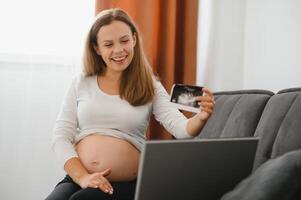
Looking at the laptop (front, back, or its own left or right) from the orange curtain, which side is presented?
front

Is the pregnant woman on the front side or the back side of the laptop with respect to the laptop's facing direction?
on the front side

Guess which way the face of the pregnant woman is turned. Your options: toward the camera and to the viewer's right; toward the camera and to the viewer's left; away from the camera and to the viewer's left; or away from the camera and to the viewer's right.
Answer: toward the camera and to the viewer's right

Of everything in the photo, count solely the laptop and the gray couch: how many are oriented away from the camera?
1

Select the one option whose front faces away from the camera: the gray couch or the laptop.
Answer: the laptop

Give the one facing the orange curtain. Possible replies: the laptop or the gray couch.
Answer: the laptop

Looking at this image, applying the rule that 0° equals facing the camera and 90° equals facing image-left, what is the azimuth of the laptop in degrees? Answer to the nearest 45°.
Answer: approximately 180°

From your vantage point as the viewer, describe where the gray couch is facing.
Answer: facing the viewer and to the left of the viewer
